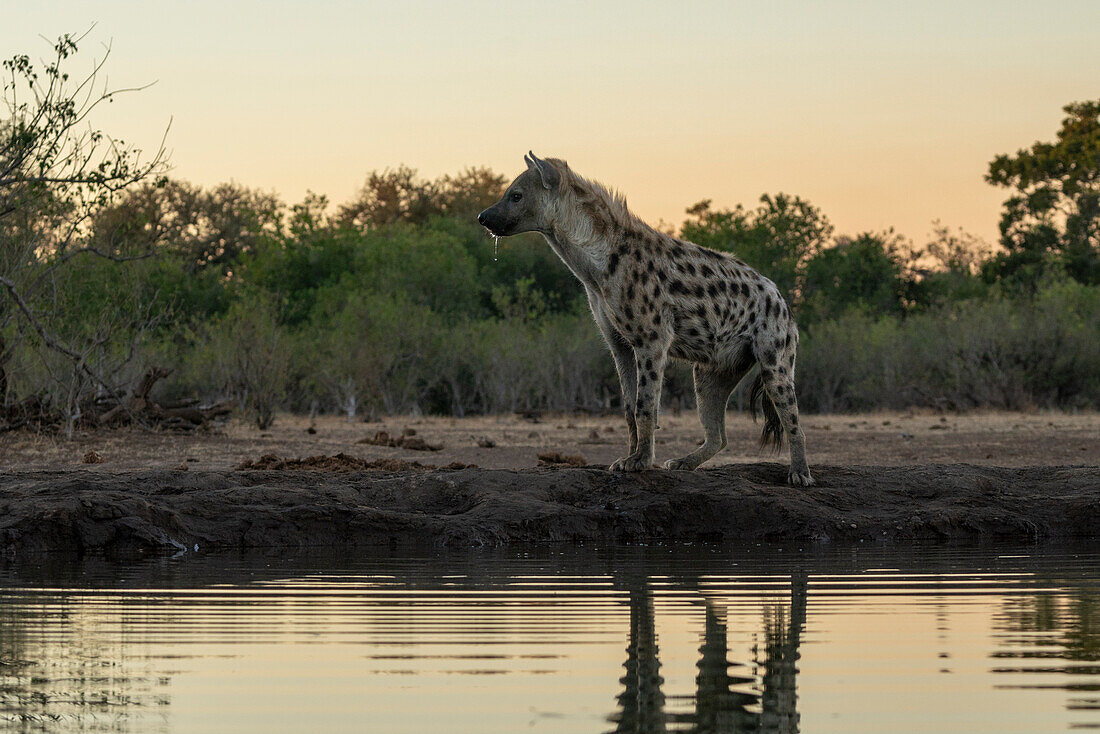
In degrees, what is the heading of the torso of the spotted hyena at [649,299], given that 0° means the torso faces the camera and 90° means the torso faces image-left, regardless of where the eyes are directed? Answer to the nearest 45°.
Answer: approximately 90°
